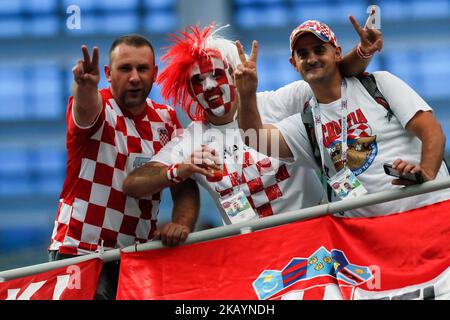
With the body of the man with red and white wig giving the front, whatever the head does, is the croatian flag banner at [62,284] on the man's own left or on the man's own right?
on the man's own right

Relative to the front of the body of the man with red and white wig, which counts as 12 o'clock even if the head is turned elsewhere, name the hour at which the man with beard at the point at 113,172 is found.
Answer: The man with beard is roughly at 3 o'clock from the man with red and white wig.

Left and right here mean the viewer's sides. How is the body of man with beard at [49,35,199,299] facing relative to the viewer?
facing the viewer and to the right of the viewer

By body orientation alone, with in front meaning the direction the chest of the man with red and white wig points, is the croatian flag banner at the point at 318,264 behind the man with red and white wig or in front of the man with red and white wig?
in front

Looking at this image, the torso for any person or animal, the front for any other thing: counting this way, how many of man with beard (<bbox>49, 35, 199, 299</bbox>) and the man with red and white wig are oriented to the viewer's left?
0

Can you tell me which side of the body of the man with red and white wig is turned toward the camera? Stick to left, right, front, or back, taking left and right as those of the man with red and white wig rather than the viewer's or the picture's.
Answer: front
